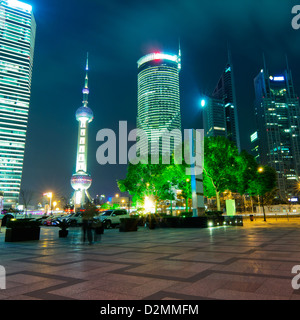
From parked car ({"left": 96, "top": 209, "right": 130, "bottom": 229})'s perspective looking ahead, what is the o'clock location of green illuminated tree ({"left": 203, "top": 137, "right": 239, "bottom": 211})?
The green illuminated tree is roughly at 7 o'clock from the parked car.

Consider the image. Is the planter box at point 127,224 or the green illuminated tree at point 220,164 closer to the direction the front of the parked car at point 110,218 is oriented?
the planter box

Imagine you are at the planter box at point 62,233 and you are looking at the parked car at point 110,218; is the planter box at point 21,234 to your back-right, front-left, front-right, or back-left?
back-left

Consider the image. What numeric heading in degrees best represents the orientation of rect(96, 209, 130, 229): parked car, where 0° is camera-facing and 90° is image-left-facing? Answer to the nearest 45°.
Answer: approximately 45°

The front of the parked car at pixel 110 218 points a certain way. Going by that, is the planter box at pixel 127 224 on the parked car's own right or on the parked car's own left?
on the parked car's own left

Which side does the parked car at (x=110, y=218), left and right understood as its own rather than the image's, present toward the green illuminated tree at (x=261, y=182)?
back

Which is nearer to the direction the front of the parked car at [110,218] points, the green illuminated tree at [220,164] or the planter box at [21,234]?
the planter box
